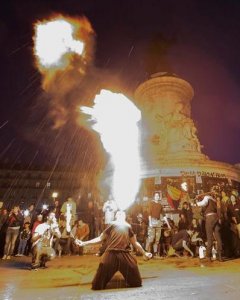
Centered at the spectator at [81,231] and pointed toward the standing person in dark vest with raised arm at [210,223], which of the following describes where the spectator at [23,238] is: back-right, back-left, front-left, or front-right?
back-right

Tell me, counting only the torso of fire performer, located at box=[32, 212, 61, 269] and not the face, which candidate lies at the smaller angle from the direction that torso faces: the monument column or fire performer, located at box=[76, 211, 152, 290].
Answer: the fire performer

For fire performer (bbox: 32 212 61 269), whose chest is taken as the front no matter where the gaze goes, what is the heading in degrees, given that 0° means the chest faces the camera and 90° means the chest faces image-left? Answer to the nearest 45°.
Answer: approximately 315°

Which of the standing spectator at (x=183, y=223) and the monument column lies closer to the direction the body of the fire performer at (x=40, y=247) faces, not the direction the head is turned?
the standing spectator

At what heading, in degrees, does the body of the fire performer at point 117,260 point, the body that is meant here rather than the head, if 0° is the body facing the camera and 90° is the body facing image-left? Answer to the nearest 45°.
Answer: approximately 0°

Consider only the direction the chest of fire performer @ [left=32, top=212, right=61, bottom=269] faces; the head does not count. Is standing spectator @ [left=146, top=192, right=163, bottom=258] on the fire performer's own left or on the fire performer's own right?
on the fire performer's own left

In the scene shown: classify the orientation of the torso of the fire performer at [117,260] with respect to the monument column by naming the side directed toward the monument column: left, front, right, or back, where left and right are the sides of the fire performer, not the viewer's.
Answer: back

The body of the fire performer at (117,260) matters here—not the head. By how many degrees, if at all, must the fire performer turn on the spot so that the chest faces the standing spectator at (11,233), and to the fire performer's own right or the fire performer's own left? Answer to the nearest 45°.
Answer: approximately 135° to the fire performer's own right
